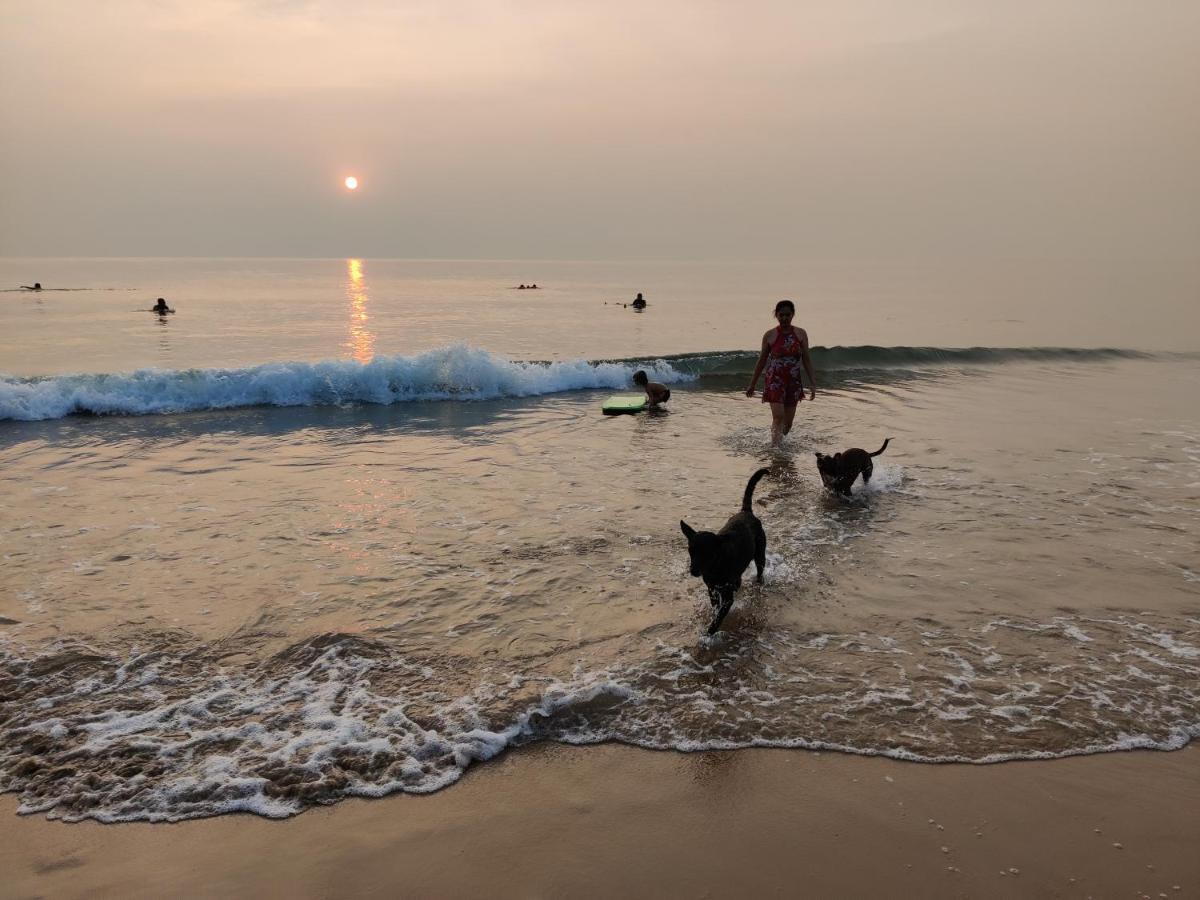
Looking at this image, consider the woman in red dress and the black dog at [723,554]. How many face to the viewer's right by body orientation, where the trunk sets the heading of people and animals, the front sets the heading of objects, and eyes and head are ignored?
0

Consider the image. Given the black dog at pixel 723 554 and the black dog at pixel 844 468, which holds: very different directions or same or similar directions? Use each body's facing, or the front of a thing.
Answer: same or similar directions

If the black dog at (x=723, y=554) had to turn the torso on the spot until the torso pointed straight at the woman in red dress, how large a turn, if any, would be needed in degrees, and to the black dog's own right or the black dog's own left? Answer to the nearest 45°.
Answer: approximately 135° to the black dog's own right

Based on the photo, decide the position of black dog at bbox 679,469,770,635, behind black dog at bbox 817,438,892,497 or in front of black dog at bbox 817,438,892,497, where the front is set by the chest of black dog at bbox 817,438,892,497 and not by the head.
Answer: in front

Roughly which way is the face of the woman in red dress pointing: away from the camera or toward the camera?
toward the camera

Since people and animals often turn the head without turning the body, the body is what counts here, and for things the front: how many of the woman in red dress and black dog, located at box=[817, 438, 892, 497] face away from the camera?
0

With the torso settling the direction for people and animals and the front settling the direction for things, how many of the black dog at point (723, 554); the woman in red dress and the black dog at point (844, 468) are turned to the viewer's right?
0

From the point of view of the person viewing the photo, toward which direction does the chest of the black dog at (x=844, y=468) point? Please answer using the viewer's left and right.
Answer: facing the viewer and to the left of the viewer

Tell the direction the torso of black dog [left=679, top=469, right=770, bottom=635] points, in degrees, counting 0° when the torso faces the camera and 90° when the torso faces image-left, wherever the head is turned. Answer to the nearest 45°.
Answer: approximately 45°

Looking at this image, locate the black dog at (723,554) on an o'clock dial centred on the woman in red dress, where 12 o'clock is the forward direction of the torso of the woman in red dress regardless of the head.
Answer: The black dog is roughly at 12 o'clock from the woman in red dress.

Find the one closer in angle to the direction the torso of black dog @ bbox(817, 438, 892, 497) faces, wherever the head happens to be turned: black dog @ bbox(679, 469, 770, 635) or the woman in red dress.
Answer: the black dog

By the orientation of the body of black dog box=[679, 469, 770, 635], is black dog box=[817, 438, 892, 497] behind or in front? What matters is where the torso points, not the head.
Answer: behind

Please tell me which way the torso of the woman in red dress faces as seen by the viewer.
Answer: toward the camera

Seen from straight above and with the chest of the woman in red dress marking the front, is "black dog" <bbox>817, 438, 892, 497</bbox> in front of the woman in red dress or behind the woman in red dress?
in front
